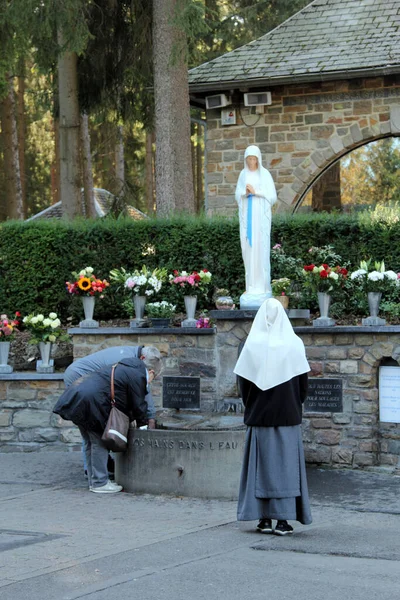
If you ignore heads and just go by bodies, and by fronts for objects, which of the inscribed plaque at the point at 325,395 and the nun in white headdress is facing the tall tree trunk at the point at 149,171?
the nun in white headdress

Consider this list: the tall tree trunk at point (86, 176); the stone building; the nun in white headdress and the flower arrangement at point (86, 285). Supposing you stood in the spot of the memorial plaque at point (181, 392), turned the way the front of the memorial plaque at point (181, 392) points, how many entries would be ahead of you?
1

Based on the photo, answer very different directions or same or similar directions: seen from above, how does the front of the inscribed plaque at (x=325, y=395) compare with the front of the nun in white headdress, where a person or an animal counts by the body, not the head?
very different directions

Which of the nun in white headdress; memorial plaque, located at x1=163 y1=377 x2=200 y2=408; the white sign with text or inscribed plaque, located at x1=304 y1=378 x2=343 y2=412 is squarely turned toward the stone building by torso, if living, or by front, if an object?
the nun in white headdress

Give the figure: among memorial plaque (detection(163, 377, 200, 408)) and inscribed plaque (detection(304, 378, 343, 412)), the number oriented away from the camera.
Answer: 0

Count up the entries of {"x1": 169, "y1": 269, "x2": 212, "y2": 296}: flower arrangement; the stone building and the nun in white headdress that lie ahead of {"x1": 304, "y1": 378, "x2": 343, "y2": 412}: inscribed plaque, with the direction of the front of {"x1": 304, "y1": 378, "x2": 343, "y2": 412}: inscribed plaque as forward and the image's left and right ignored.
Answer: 1

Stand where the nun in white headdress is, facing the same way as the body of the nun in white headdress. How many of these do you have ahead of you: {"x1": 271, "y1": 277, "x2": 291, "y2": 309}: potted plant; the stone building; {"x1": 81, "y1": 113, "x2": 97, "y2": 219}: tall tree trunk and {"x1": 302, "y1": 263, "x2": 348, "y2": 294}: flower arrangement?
4

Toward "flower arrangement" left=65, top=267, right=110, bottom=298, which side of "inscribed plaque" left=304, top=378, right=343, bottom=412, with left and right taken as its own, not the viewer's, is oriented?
right

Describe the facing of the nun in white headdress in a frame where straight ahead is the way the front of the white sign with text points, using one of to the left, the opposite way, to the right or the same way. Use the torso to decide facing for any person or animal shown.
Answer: the opposite way

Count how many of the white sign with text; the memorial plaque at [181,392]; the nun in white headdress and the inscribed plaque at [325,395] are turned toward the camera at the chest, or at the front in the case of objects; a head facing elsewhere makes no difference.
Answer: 3

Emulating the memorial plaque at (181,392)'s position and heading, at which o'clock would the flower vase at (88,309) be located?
The flower vase is roughly at 4 o'clock from the memorial plaque.

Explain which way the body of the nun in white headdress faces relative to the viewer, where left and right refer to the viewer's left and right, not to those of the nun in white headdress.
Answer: facing away from the viewer

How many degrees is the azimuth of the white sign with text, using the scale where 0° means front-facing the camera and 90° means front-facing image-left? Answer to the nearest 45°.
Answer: approximately 0°

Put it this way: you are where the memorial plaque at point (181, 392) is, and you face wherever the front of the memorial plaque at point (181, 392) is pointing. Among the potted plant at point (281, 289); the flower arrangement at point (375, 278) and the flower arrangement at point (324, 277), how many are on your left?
3

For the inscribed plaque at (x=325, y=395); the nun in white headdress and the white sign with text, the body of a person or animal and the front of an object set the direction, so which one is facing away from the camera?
the nun in white headdress

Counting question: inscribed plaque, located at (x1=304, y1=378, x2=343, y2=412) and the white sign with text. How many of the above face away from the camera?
0
